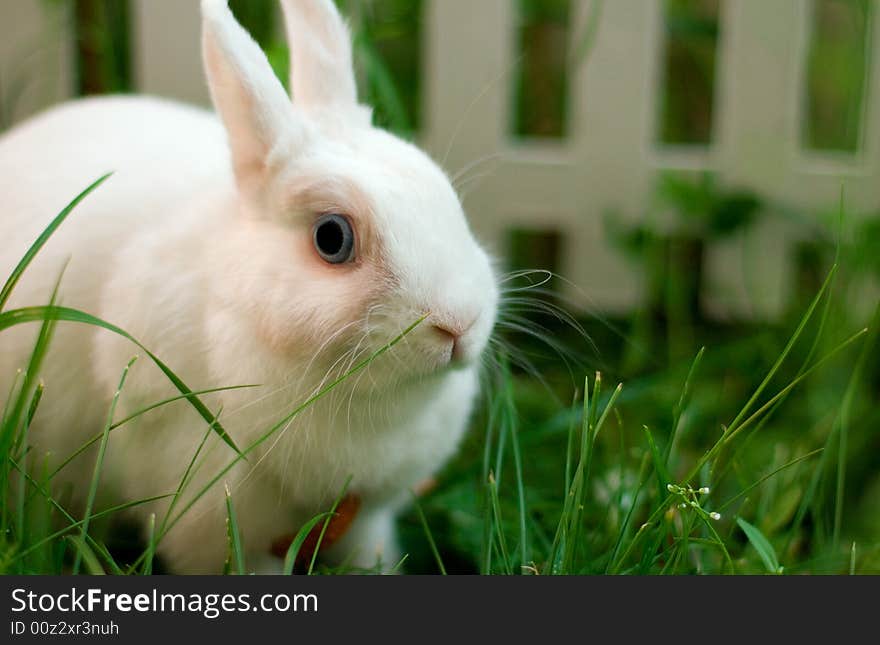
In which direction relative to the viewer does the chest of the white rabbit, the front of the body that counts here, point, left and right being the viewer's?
facing the viewer and to the right of the viewer

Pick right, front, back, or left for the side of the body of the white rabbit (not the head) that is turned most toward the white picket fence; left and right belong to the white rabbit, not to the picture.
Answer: left
